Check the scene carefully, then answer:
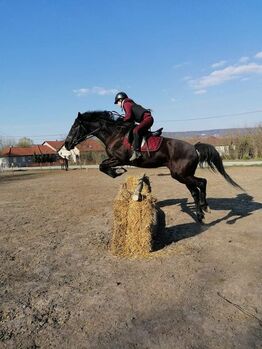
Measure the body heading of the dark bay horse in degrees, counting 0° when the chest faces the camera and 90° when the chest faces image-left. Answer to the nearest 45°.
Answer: approximately 90°

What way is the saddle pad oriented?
to the viewer's left

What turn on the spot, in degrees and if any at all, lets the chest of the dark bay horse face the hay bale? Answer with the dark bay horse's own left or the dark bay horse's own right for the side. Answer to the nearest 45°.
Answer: approximately 90° to the dark bay horse's own left

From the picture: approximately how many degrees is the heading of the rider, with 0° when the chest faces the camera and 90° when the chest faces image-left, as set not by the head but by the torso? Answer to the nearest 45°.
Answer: approximately 90°
